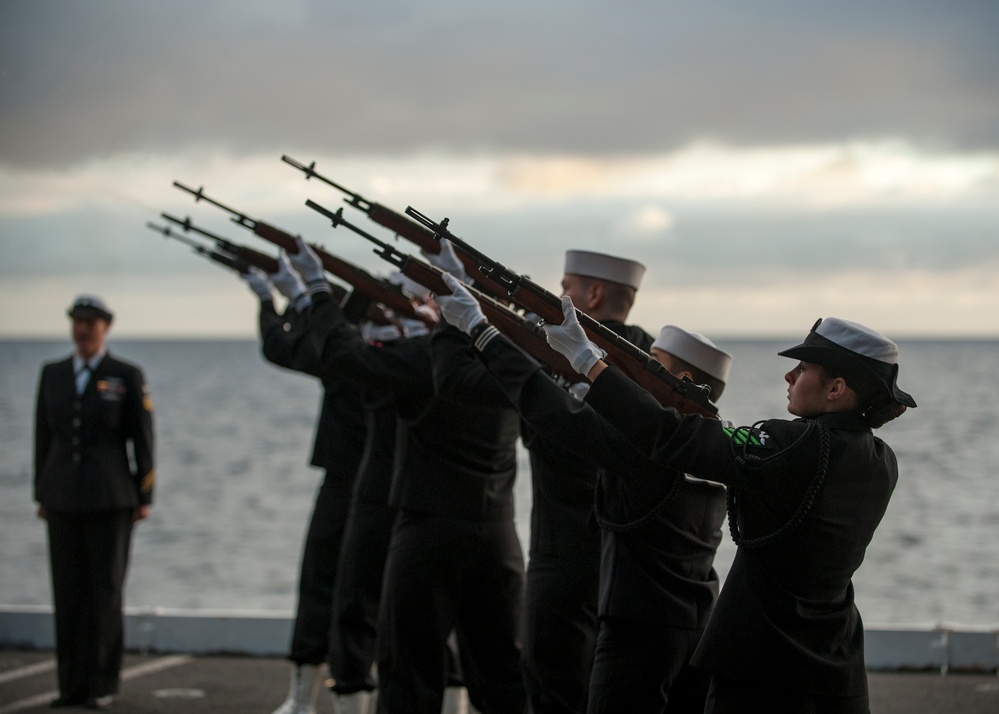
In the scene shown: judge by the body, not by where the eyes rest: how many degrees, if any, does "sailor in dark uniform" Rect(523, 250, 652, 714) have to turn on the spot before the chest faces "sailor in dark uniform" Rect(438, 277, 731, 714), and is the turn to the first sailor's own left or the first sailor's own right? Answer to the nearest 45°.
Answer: approximately 180°

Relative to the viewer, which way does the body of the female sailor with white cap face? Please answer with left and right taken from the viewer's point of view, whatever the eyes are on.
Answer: facing away from the viewer and to the left of the viewer

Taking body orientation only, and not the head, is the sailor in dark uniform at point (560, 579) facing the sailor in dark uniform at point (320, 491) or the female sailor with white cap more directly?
the sailor in dark uniform

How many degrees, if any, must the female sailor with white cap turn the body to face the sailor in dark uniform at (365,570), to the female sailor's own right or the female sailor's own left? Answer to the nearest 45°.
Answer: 0° — they already face them

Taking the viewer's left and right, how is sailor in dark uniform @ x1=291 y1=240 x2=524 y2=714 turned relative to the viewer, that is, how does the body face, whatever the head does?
facing away from the viewer and to the left of the viewer

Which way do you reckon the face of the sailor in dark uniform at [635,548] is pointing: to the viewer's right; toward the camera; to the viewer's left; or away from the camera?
to the viewer's left

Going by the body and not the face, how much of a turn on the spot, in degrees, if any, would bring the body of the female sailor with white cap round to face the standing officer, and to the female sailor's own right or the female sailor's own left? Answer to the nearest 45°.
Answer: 0° — they already face them

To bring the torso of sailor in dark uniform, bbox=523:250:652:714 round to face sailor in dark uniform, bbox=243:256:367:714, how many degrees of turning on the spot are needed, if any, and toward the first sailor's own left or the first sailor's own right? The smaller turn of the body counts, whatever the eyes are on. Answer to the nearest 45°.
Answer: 0° — they already face them

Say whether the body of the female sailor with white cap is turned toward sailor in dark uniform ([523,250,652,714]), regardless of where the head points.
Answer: yes

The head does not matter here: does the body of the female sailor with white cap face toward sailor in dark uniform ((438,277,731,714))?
yes
